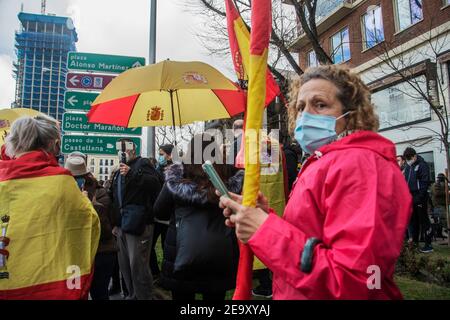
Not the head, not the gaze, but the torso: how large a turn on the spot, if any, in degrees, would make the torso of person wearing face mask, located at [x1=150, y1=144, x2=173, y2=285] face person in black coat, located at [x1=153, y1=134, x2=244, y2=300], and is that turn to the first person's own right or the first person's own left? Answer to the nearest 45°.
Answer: approximately 45° to the first person's own left

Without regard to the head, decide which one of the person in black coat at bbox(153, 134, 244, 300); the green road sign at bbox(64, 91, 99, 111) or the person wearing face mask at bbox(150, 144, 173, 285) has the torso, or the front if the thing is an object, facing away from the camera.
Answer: the person in black coat

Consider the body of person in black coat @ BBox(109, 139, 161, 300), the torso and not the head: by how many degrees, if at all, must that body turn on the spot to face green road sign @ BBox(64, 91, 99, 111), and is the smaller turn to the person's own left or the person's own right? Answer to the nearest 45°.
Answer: approximately 90° to the person's own right

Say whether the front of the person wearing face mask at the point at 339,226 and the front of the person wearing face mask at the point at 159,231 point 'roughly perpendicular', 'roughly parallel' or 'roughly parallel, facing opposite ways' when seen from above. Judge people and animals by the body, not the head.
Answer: roughly perpendicular

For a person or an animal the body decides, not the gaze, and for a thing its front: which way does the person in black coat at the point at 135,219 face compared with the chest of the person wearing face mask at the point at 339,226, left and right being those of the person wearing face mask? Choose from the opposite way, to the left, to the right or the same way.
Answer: to the left

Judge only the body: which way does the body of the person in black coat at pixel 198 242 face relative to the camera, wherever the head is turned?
away from the camera

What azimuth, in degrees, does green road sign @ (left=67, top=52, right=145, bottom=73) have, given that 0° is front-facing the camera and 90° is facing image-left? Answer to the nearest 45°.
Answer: approximately 0°

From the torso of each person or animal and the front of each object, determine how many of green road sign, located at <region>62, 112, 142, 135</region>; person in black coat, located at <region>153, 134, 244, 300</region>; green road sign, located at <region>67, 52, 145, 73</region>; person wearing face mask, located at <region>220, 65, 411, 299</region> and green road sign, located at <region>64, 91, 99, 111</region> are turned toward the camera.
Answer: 3

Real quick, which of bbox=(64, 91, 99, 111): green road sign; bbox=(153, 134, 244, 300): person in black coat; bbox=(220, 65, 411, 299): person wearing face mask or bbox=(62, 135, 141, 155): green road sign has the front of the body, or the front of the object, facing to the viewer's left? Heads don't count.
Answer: the person wearing face mask
